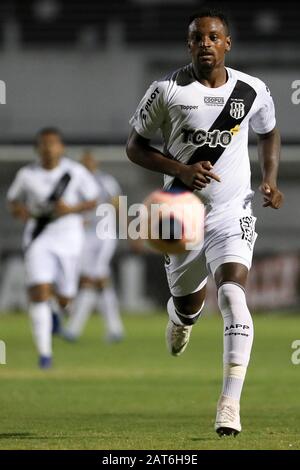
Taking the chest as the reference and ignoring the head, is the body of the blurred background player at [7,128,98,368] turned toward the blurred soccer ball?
yes

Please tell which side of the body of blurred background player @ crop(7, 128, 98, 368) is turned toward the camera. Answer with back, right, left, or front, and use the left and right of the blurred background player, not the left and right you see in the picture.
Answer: front

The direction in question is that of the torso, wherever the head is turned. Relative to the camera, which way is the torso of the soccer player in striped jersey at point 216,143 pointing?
toward the camera

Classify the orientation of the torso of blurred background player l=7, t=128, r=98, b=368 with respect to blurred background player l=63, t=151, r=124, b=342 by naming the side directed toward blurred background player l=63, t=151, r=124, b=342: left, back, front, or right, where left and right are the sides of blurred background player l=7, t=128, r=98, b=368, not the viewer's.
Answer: back

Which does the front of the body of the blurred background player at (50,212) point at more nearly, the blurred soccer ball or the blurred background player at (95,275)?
the blurred soccer ball

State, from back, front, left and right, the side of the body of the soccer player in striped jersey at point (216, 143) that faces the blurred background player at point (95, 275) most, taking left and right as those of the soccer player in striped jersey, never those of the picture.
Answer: back

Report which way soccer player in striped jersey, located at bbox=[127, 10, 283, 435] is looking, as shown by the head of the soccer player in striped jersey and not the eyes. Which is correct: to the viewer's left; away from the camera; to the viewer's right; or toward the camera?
toward the camera

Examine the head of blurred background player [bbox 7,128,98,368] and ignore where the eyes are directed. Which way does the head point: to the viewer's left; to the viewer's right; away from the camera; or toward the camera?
toward the camera
